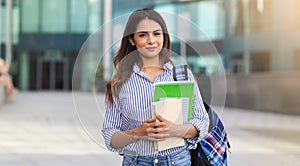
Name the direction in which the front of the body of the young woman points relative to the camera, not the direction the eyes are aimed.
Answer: toward the camera
